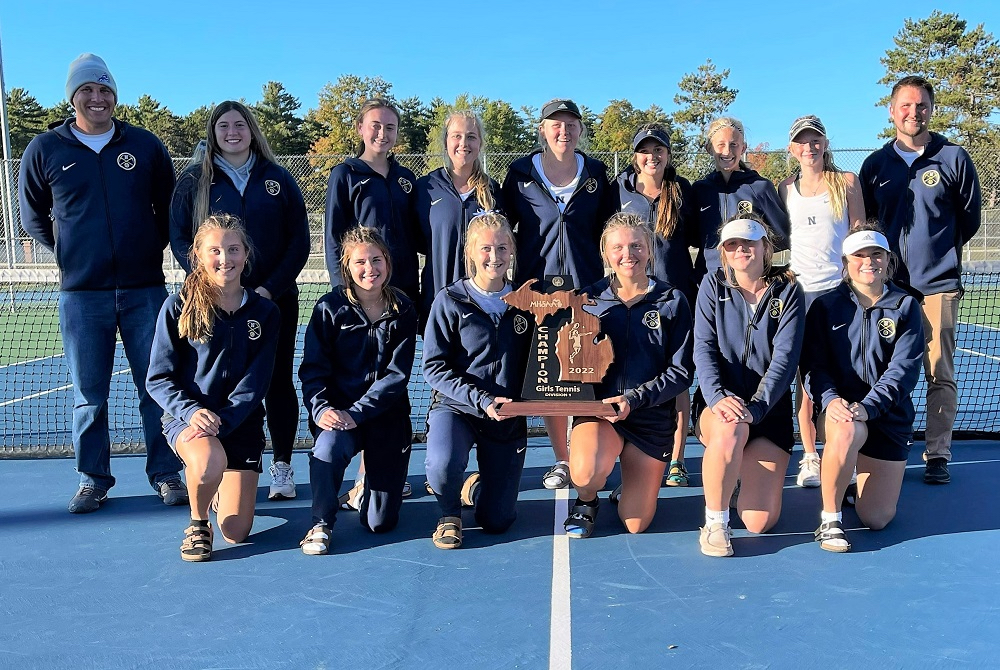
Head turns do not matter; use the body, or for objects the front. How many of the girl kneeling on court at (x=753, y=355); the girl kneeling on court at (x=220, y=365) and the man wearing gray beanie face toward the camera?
3

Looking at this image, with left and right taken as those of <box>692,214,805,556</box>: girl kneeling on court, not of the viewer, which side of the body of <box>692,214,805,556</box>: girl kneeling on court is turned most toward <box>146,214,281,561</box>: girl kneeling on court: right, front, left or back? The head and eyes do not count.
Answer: right

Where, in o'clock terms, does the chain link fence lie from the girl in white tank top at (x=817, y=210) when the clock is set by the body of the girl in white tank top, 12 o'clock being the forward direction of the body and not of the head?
The chain link fence is roughly at 5 o'clock from the girl in white tank top.

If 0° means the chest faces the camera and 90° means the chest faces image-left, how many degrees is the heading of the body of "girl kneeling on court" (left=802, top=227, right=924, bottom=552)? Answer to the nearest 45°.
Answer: approximately 0°

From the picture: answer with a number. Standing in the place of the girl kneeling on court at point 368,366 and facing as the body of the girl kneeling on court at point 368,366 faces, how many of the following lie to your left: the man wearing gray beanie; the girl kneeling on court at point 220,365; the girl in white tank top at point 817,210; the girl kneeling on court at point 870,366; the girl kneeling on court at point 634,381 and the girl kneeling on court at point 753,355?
4

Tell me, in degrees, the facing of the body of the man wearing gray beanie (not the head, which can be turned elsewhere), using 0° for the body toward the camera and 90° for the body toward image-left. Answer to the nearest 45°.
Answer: approximately 0°

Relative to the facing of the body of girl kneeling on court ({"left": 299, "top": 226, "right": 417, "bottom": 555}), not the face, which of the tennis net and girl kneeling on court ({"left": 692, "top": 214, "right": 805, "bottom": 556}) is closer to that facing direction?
the girl kneeling on court
